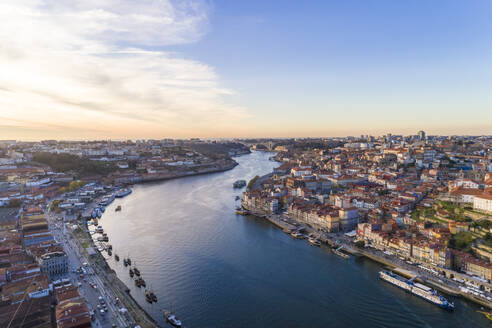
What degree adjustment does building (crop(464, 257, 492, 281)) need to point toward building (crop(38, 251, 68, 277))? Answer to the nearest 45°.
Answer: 0° — it already faces it

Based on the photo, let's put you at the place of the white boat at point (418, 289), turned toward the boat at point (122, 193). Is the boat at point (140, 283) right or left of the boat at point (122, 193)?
left

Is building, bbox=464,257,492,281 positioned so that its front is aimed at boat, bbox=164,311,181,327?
yes

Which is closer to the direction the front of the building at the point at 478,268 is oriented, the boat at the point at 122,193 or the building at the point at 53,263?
the building

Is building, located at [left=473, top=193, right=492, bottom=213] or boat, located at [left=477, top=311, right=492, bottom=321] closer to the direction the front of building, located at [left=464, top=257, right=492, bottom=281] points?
the boat

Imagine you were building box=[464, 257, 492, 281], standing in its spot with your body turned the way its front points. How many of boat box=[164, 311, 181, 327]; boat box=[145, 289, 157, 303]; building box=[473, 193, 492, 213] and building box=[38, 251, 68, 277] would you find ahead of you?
3

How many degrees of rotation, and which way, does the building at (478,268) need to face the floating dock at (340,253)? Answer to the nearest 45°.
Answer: approximately 45° to its right

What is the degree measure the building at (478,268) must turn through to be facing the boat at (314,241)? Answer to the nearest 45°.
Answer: approximately 45° to its right

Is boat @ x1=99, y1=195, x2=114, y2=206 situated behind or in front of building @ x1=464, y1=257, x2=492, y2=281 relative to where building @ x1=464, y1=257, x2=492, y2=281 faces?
in front

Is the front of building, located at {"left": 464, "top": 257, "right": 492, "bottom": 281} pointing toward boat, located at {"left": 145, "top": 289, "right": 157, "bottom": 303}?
yes

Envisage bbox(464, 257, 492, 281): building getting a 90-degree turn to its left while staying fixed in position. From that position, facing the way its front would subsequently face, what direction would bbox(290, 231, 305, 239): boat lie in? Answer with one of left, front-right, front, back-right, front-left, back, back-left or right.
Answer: back-right

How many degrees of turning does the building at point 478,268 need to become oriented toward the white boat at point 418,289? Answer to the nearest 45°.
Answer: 0° — it already faces it

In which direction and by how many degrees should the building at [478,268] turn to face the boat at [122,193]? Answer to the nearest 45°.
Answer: approximately 45° to its right

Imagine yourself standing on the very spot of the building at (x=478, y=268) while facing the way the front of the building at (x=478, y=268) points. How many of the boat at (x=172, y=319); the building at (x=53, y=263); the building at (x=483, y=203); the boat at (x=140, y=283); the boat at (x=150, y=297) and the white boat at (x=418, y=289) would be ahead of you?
5

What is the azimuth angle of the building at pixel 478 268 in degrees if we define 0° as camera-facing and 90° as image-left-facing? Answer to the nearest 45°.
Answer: approximately 45°

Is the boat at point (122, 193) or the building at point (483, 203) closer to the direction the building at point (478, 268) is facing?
the boat

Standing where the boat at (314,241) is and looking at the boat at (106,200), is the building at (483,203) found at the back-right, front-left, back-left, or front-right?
back-right

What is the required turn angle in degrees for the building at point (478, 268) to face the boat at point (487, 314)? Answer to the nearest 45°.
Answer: approximately 45° to its left
